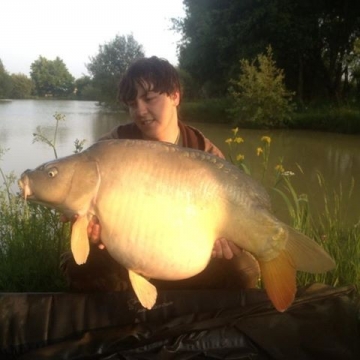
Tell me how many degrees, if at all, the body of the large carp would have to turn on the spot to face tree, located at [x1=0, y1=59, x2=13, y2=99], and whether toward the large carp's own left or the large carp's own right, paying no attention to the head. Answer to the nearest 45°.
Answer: approximately 90° to the large carp's own right

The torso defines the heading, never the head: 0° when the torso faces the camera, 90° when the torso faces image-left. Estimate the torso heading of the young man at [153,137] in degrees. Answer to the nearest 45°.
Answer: approximately 0°

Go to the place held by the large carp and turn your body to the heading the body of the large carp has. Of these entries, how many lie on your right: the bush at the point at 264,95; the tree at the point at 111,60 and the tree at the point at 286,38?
3

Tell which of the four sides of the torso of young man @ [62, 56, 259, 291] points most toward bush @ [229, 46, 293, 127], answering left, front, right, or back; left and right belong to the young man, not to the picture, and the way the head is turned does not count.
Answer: back

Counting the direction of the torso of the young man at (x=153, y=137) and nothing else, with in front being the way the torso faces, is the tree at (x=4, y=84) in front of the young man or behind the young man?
behind

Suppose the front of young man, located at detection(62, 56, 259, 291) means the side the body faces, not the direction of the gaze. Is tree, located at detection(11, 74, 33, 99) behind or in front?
behind

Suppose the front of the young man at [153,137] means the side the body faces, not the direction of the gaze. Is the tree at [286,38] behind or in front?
behind

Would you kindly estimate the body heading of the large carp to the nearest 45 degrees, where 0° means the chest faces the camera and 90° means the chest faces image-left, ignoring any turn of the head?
approximately 90°
